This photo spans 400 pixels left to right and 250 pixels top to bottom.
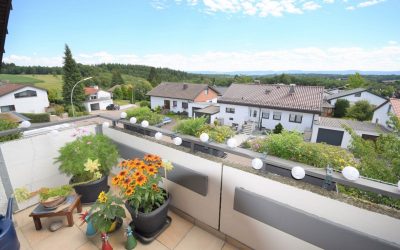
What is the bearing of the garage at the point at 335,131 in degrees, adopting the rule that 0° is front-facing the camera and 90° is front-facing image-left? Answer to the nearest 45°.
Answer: approximately 45°

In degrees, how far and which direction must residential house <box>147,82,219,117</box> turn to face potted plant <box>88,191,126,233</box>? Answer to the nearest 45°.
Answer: approximately 45° to its left

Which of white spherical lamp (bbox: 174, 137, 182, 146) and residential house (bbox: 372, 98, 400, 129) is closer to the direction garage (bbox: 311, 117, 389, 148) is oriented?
the white spherical lamp

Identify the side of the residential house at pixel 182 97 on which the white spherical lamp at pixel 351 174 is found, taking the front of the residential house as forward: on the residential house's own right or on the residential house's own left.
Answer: on the residential house's own left

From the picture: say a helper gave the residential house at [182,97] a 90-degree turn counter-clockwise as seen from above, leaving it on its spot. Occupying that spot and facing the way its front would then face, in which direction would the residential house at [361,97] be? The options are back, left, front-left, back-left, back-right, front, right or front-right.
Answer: front-left

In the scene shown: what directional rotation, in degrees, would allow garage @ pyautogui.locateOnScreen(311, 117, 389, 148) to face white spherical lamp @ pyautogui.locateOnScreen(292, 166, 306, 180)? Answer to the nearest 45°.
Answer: approximately 45° to its left

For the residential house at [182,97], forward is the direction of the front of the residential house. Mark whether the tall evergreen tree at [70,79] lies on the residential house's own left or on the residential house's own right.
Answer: on the residential house's own right

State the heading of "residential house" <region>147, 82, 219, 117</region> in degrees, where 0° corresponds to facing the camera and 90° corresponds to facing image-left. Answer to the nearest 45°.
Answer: approximately 45°

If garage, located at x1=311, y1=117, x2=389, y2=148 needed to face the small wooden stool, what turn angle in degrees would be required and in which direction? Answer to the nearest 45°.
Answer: approximately 45° to its left
